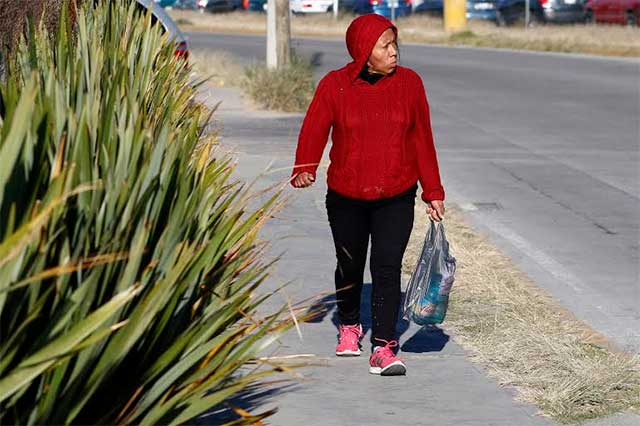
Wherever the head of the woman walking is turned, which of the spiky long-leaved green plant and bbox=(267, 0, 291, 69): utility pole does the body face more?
the spiky long-leaved green plant

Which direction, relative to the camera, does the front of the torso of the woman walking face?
toward the camera

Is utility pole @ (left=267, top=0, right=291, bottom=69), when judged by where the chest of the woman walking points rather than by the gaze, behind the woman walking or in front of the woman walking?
behind

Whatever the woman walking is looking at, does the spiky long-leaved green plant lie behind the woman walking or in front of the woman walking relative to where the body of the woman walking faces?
in front

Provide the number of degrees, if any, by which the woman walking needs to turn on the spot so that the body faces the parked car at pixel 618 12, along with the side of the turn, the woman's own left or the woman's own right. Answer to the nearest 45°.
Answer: approximately 180°

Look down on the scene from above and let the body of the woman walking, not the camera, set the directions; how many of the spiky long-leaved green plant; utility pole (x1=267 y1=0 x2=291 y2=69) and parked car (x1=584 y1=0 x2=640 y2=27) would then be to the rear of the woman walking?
2

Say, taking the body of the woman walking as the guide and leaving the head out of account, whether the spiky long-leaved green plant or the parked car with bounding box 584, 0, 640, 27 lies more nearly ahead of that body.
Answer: the spiky long-leaved green plant
